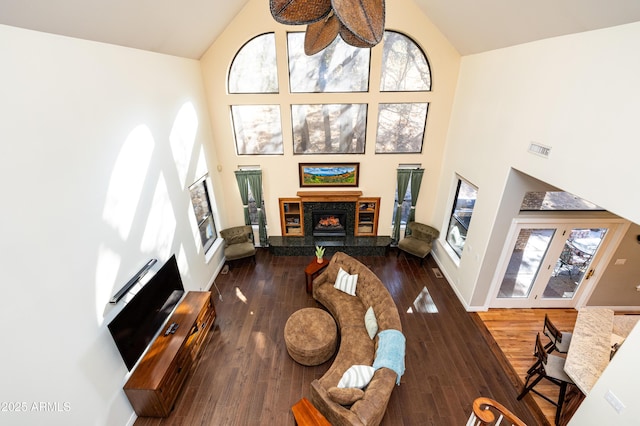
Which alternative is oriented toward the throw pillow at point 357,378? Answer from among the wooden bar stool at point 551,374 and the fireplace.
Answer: the fireplace

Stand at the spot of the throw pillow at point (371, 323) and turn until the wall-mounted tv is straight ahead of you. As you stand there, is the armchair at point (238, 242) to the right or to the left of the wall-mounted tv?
right

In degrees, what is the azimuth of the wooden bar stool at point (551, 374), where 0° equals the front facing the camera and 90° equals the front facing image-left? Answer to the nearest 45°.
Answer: approximately 270°

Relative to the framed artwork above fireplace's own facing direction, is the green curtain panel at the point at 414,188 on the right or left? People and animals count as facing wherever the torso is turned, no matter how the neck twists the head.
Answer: on its left

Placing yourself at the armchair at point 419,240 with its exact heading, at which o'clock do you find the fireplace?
The fireplace is roughly at 1 o'clock from the armchair.

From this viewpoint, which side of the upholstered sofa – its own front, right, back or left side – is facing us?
left

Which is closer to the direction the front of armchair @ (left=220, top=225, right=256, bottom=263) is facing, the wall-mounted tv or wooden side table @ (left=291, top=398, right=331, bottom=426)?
the wooden side table

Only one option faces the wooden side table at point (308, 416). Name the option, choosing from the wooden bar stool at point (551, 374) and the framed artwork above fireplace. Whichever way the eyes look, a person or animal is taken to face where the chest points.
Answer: the framed artwork above fireplace

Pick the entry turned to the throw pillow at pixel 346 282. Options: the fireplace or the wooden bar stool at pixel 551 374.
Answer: the fireplace

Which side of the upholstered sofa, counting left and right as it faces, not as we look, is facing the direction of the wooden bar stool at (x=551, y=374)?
back
